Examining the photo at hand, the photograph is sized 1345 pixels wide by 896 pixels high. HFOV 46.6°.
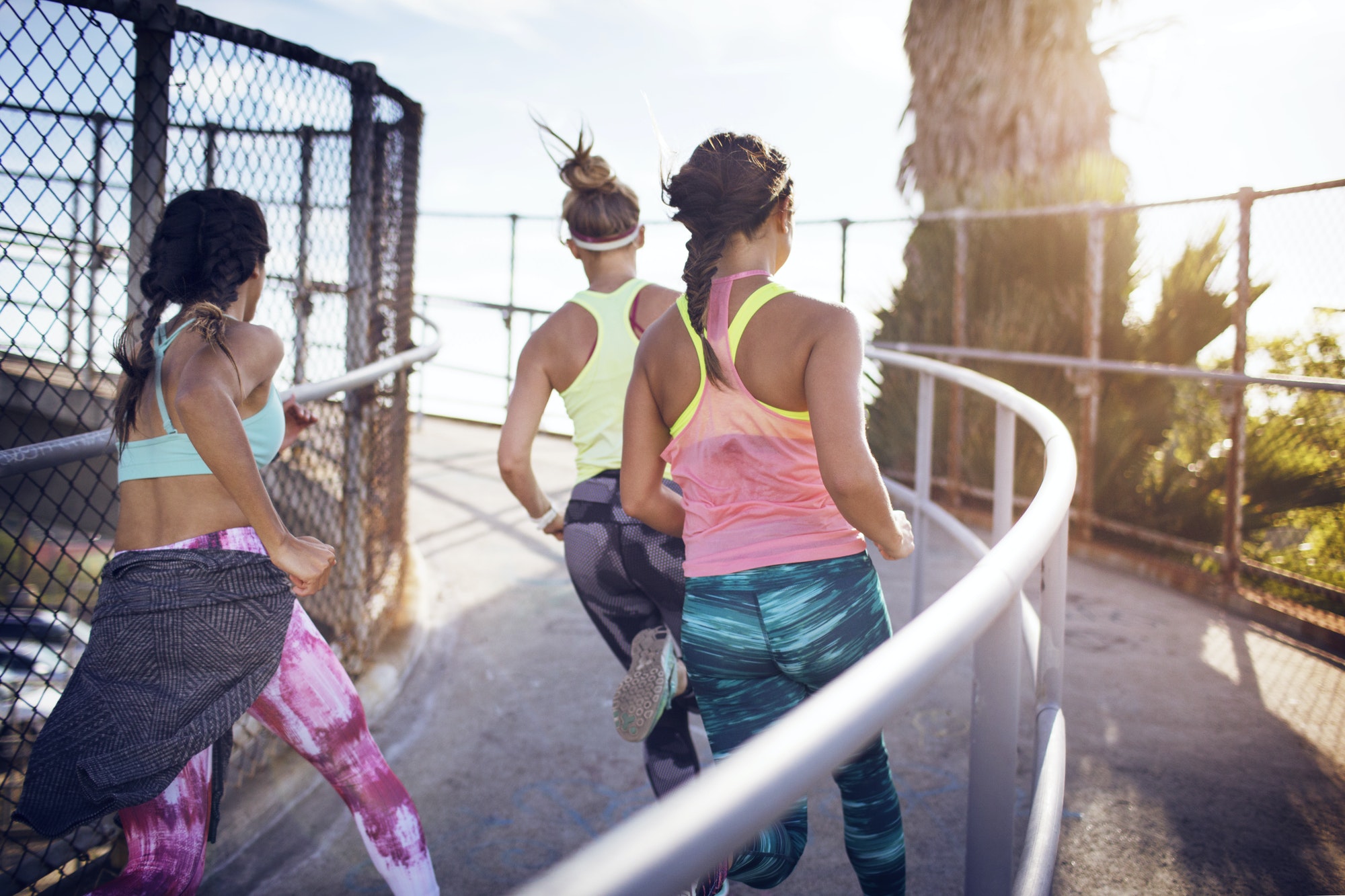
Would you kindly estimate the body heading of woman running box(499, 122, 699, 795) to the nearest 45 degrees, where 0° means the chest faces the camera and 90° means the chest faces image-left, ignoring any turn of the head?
approximately 180°

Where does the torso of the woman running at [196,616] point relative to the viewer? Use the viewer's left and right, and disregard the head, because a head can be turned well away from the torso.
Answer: facing away from the viewer and to the right of the viewer

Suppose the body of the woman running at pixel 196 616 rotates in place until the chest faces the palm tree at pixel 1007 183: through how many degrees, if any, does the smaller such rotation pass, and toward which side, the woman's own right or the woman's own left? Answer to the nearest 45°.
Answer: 0° — they already face it

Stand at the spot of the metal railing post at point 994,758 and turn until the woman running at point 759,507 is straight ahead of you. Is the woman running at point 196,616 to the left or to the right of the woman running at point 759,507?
left

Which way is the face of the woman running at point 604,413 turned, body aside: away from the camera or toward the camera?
away from the camera

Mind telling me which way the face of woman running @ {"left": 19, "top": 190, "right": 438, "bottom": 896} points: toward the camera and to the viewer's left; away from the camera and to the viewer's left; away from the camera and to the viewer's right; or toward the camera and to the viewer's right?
away from the camera and to the viewer's right
